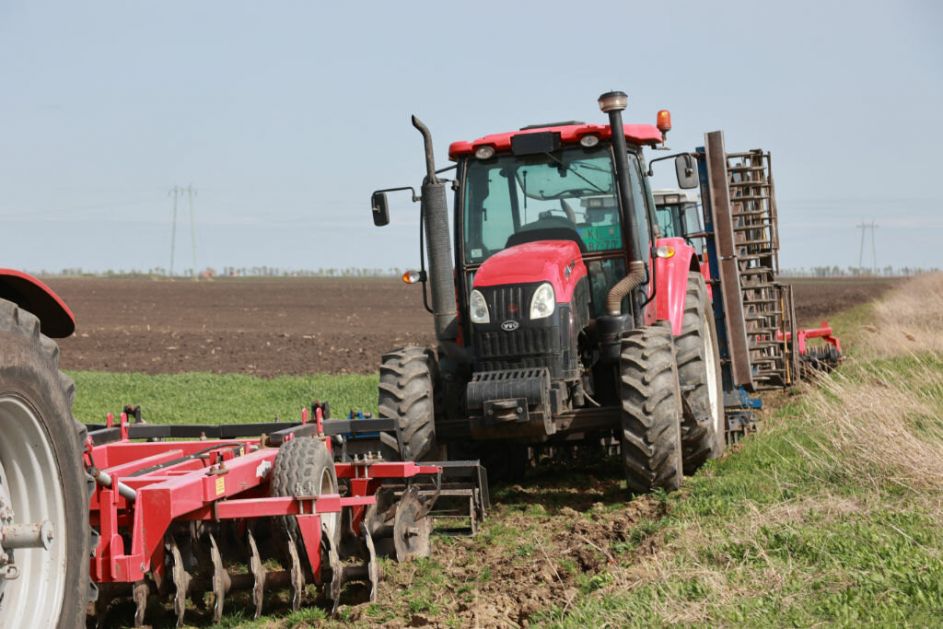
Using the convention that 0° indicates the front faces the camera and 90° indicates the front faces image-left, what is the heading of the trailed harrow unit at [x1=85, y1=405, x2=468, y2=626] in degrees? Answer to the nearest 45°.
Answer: approximately 45°

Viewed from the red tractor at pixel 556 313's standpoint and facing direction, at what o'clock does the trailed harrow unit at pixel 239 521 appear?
The trailed harrow unit is roughly at 1 o'clock from the red tractor.

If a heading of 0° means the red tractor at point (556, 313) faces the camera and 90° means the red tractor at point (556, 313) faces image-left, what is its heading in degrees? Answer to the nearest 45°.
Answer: approximately 0°

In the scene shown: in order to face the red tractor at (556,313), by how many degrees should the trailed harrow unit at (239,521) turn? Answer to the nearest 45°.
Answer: approximately 180°
